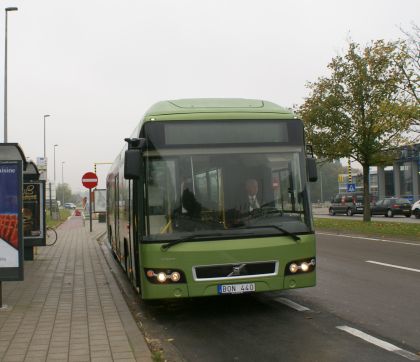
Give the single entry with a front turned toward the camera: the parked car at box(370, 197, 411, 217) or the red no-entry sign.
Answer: the red no-entry sign

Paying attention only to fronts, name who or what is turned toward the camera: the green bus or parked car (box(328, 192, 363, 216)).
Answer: the green bus

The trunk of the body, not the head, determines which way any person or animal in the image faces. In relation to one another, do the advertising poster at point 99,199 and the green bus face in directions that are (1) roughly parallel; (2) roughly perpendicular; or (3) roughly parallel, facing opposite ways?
roughly parallel

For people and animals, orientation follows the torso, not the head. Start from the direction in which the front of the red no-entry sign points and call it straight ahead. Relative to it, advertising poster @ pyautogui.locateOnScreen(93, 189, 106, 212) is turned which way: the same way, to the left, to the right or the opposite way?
the same way

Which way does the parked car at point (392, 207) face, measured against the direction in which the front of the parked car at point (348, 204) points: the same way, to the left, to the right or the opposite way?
the same way

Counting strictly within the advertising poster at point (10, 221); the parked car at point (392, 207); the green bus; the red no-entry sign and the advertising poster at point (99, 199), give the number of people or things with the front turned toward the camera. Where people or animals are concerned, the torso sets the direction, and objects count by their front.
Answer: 4

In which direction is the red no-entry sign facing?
toward the camera

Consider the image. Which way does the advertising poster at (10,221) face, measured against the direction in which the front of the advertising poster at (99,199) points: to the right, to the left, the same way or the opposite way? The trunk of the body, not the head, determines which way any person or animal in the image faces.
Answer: the same way

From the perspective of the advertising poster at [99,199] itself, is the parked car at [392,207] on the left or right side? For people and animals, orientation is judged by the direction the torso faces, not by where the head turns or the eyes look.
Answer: on its left

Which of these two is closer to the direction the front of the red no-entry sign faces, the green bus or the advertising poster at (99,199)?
the green bus

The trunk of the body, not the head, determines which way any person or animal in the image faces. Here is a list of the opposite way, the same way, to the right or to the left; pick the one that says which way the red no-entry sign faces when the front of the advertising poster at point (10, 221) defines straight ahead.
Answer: the same way

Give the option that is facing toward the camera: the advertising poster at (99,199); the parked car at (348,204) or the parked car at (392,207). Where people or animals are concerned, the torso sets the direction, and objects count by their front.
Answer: the advertising poster

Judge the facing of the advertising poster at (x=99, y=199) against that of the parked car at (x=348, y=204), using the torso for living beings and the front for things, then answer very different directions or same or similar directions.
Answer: very different directions

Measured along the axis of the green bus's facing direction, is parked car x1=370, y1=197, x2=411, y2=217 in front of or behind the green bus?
behind

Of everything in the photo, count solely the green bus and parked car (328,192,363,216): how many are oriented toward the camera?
1

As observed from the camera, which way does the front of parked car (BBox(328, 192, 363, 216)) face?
facing away from the viewer and to the left of the viewer

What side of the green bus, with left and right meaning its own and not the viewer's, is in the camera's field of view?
front

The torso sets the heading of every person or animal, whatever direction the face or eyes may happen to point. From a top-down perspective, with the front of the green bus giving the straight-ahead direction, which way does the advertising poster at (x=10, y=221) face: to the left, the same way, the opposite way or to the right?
the same way
